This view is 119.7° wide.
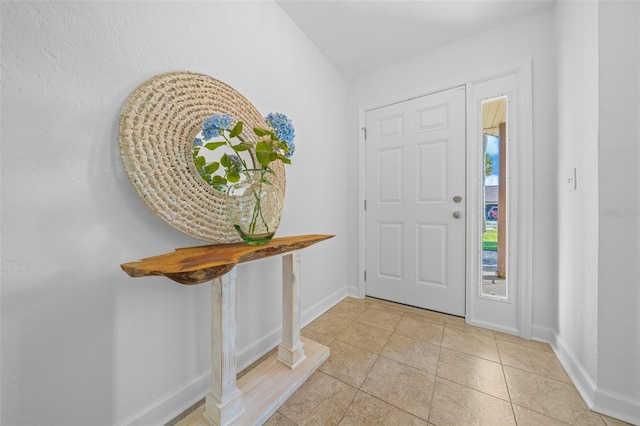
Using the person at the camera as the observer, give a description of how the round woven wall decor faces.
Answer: facing the viewer and to the right of the viewer

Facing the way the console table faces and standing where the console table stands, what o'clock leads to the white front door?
The white front door is roughly at 10 o'clock from the console table.

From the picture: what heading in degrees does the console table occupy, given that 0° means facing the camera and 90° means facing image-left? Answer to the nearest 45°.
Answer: approximately 315°
